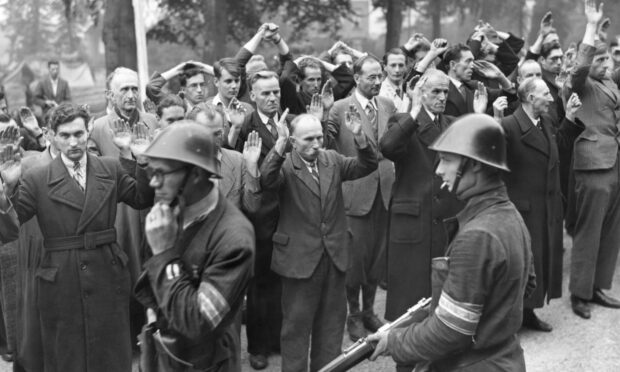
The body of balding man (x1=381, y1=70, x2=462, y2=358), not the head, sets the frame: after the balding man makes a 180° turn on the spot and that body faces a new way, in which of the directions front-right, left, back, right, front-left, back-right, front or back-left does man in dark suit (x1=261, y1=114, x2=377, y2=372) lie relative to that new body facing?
left

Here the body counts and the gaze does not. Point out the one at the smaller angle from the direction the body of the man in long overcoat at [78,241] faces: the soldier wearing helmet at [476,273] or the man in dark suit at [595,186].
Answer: the soldier wearing helmet

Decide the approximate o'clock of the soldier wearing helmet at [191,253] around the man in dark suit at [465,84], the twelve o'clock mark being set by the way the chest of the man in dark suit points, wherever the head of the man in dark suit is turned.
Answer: The soldier wearing helmet is roughly at 2 o'clock from the man in dark suit.

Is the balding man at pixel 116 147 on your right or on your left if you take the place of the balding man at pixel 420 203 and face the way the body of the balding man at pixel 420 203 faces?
on your right
